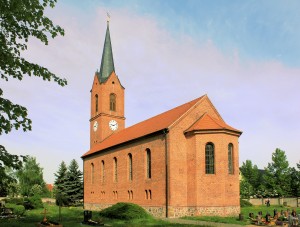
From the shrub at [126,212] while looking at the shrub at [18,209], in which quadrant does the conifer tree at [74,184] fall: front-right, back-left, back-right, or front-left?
front-right

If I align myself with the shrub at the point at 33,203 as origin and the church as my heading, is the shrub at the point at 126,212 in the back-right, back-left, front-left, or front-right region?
front-right

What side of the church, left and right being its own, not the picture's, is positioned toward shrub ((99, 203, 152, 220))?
left

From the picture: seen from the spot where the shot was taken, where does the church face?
facing away from the viewer and to the left of the viewer
